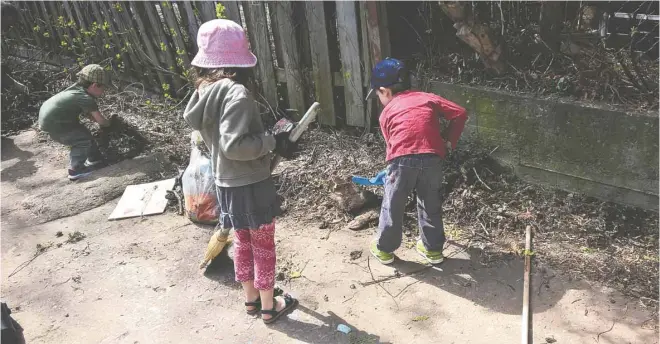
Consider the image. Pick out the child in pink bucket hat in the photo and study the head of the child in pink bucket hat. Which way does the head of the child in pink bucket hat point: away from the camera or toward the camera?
away from the camera

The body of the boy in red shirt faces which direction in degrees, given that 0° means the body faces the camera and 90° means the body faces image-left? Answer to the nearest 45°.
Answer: approximately 135°

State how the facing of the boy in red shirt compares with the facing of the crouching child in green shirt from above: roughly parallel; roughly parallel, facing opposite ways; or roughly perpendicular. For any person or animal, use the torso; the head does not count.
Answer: roughly perpendicular

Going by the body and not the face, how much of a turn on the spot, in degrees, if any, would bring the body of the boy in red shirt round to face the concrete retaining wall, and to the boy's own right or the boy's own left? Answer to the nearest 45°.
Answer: approximately 90° to the boy's own right

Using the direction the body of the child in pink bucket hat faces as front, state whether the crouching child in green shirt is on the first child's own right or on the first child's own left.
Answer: on the first child's own left

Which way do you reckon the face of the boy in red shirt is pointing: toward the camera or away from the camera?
away from the camera

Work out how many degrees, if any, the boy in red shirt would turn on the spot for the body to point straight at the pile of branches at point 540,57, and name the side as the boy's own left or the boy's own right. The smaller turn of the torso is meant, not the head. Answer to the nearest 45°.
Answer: approximately 90° to the boy's own right
